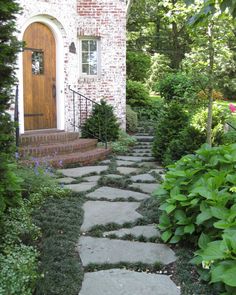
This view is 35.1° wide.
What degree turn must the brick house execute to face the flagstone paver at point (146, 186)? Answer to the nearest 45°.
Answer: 0° — it already faces it

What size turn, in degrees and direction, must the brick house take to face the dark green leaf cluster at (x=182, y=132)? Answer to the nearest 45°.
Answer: approximately 45° to its left

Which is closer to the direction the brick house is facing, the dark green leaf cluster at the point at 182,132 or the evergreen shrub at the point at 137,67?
the dark green leaf cluster

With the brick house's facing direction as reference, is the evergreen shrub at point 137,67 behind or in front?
behind

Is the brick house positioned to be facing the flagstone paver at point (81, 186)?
yes

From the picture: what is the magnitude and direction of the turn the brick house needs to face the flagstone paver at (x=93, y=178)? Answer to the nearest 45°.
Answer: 0° — it already faces it

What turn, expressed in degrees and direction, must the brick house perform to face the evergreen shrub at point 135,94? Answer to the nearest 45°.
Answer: approximately 135° to its left

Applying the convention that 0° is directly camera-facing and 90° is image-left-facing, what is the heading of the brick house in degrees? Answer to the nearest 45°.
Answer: approximately 0°
